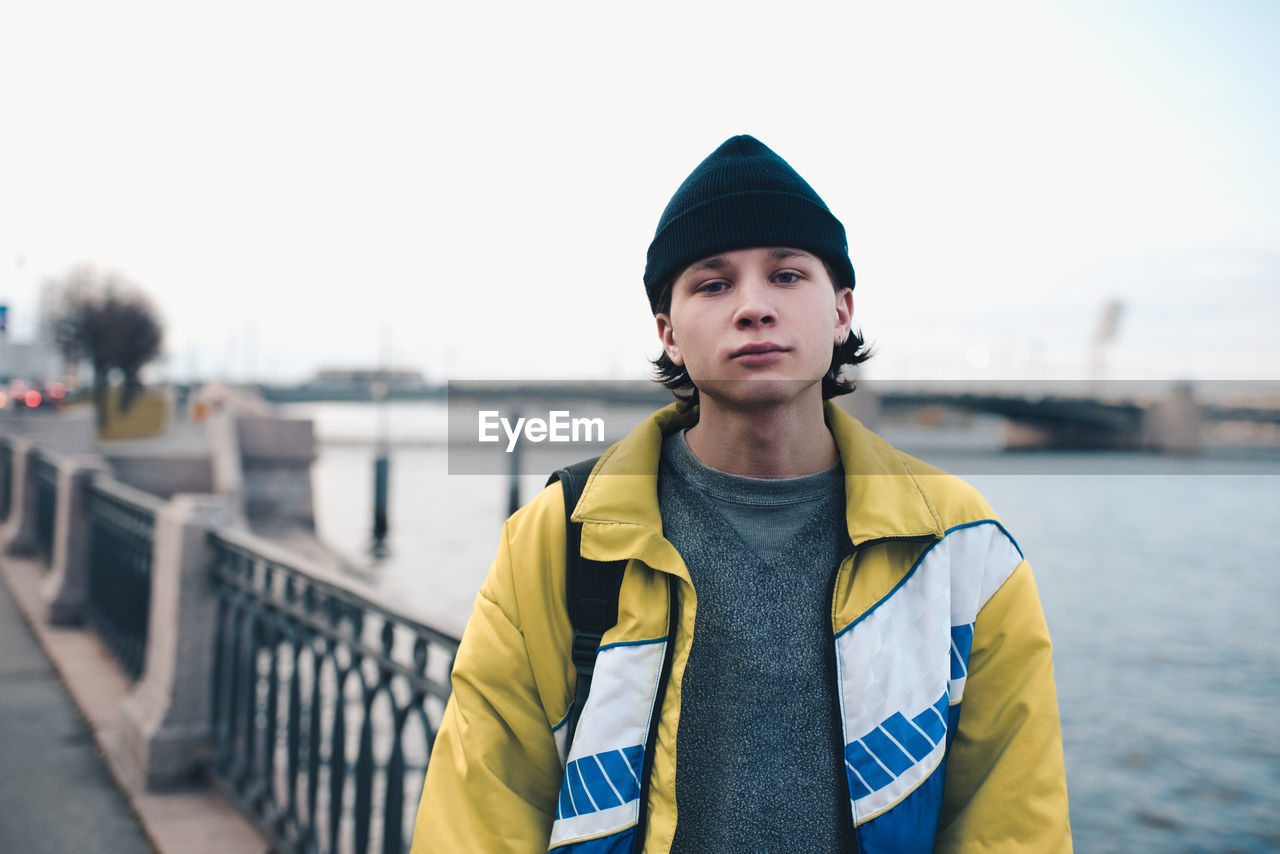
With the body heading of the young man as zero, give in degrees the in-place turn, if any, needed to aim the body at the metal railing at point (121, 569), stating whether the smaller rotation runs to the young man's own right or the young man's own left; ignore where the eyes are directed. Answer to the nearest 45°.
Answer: approximately 135° to the young man's own right

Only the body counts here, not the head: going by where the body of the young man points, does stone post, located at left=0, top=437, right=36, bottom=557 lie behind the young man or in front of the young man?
behind

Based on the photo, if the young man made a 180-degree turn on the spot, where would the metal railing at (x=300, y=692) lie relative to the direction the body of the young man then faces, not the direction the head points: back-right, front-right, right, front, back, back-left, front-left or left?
front-left

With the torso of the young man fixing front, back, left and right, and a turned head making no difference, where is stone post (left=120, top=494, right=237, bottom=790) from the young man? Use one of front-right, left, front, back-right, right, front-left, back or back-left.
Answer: back-right

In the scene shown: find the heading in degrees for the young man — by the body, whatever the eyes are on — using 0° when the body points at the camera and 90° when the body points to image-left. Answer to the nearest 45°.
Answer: approximately 0°

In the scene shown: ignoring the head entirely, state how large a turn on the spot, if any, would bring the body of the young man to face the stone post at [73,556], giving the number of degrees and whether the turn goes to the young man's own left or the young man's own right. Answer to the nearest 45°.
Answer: approximately 135° to the young man's own right

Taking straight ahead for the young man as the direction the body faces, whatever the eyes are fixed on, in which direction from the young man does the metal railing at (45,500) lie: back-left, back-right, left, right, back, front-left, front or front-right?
back-right

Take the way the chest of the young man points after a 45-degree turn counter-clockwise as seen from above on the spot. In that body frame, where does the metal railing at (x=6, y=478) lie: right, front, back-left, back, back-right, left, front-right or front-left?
back

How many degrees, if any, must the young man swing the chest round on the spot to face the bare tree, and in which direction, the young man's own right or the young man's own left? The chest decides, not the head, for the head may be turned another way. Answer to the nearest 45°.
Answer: approximately 135° to the young man's own right
